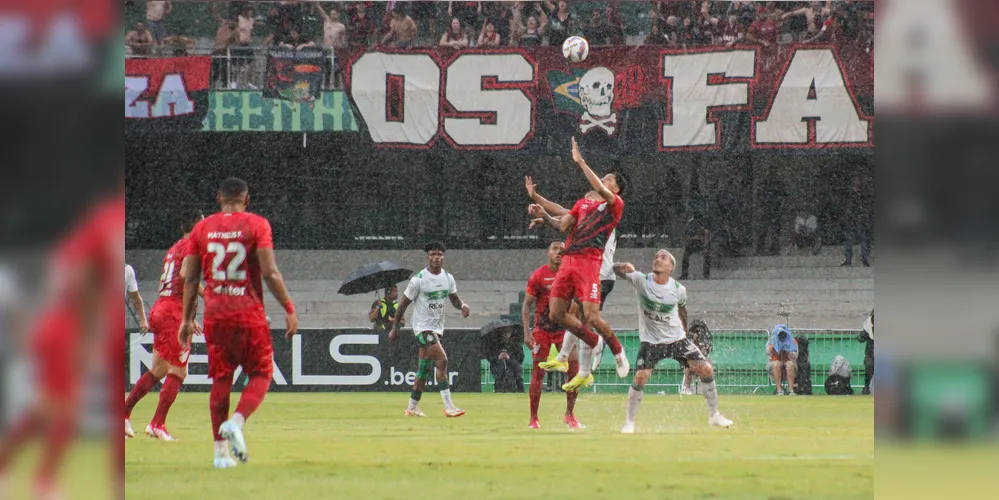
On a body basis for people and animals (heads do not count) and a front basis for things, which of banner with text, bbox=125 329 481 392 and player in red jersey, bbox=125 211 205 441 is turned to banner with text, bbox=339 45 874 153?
the player in red jersey

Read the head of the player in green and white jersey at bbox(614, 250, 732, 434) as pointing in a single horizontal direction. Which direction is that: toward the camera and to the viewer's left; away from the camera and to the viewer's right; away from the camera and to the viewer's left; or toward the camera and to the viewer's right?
toward the camera and to the viewer's left

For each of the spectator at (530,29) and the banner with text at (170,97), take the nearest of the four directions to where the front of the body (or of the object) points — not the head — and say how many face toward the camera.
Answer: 2

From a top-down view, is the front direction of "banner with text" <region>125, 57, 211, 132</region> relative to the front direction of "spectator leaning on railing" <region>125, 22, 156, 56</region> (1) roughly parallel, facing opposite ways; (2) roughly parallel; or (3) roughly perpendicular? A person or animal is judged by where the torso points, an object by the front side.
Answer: roughly parallel

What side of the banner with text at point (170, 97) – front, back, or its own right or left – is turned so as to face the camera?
front

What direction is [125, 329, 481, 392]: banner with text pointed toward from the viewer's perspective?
toward the camera

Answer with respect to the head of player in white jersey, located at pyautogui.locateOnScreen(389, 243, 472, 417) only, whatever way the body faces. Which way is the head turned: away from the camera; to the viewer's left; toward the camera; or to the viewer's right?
toward the camera

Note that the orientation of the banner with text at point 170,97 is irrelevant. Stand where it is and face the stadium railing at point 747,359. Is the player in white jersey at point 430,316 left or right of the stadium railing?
right

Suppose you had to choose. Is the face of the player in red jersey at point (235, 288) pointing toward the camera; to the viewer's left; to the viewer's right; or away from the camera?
away from the camera

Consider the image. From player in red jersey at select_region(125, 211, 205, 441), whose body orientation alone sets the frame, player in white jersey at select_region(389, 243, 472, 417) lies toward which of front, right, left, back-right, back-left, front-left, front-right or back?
front

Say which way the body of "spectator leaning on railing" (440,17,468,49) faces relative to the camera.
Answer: toward the camera

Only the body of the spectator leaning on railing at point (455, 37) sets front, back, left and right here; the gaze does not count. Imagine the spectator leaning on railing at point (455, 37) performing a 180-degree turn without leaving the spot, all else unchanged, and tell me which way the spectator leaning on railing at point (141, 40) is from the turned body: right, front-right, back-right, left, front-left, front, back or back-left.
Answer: left

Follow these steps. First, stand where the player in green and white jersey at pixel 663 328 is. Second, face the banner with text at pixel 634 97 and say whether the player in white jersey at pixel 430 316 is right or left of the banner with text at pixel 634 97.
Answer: left

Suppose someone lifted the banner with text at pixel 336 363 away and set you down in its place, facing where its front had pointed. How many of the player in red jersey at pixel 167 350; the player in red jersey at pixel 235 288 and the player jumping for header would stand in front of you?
3

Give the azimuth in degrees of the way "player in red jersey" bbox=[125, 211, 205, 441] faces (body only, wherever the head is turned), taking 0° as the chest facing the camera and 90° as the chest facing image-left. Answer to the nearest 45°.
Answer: approximately 225°

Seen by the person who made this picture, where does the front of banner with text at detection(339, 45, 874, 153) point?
facing the viewer

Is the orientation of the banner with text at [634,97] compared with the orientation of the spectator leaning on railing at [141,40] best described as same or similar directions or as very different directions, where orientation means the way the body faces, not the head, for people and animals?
same or similar directions
